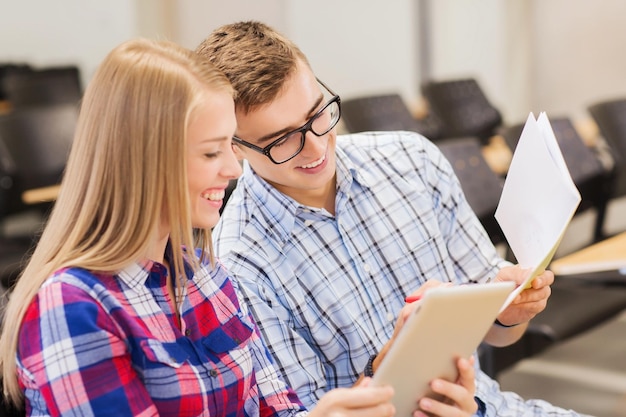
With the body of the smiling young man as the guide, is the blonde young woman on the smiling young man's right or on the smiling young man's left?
on the smiling young man's right

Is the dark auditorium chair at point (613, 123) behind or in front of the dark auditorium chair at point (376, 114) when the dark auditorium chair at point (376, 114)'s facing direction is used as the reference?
in front

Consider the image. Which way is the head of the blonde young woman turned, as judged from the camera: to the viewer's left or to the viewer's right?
to the viewer's right

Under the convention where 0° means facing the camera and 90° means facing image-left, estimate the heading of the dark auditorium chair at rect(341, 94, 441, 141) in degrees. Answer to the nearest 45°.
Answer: approximately 315°

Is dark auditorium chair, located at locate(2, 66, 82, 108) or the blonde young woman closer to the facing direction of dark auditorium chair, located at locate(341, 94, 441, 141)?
the blonde young woman
